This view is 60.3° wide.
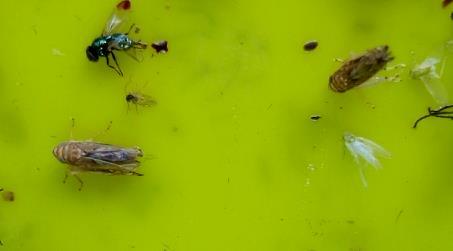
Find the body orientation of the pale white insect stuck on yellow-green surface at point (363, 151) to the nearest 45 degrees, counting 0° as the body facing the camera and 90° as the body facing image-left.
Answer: approximately 135°

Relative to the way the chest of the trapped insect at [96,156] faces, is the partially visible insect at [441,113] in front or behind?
behind

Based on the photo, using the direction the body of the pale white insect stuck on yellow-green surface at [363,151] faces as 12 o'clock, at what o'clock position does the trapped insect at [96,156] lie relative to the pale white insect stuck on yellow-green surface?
The trapped insect is roughly at 10 o'clock from the pale white insect stuck on yellow-green surface.

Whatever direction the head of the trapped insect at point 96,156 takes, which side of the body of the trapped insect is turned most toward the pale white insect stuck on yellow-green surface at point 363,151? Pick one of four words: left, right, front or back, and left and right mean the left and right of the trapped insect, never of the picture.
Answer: back

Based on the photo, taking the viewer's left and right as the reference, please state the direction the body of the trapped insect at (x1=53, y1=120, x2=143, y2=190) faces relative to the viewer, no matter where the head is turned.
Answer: facing to the left of the viewer

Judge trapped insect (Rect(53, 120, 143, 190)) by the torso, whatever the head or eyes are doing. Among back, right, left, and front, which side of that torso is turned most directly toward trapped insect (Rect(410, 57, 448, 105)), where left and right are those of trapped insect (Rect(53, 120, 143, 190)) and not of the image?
back
